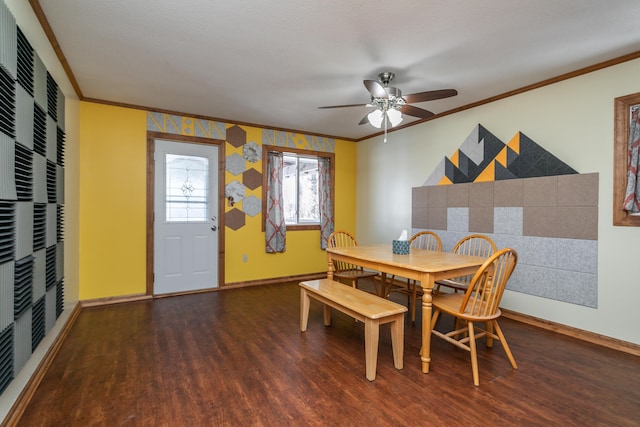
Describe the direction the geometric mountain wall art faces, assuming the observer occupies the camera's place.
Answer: facing the viewer and to the left of the viewer

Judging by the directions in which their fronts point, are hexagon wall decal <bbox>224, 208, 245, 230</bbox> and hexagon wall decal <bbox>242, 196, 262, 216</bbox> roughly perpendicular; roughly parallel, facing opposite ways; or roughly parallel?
roughly parallel

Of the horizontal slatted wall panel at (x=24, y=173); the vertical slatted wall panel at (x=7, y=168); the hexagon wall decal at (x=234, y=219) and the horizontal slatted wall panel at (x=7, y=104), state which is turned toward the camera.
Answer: the hexagon wall decal

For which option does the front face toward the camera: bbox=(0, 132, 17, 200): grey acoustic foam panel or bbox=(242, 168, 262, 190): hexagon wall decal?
the hexagon wall decal

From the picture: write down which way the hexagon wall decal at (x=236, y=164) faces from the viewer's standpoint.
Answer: facing the viewer

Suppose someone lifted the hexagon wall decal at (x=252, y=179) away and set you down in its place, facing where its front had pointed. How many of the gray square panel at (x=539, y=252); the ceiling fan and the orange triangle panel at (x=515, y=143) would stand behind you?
0

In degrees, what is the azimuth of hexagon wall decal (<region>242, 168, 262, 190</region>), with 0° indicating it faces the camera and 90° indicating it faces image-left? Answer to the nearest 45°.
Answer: approximately 0°

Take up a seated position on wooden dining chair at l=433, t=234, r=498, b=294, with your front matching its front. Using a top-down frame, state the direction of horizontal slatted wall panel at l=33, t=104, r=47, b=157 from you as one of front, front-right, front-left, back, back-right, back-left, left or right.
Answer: front

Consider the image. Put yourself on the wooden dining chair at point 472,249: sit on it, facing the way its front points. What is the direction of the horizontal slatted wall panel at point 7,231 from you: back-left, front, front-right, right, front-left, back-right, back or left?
front

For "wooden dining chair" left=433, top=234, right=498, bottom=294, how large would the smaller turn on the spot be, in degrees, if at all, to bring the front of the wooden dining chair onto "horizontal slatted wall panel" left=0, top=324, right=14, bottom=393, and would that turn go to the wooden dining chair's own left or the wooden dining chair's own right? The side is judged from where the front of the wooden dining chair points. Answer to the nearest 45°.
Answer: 0° — it already faces it

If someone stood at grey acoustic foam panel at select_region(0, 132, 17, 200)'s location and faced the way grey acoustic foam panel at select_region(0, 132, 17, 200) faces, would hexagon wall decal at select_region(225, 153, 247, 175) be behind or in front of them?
in front

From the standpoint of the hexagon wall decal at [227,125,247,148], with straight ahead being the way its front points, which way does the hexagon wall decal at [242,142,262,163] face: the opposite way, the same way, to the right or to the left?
the same way

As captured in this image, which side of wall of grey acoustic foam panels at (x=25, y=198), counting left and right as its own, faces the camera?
right
